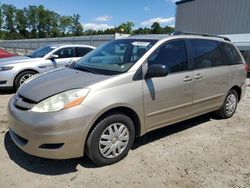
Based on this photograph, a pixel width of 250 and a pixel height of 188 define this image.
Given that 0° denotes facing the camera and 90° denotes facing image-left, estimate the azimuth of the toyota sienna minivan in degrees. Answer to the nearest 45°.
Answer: approximately 45°

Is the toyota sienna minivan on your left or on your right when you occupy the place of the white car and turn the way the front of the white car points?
on your left

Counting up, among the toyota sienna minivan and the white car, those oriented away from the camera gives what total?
0

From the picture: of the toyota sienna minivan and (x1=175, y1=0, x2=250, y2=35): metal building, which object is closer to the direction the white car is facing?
the toyota sienna minivan

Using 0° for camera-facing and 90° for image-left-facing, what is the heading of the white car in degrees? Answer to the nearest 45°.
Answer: approximately 45°

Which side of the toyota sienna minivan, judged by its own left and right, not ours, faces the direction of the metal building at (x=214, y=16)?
back

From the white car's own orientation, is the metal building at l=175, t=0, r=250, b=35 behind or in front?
behind

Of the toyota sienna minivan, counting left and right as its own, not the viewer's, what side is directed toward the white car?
right
